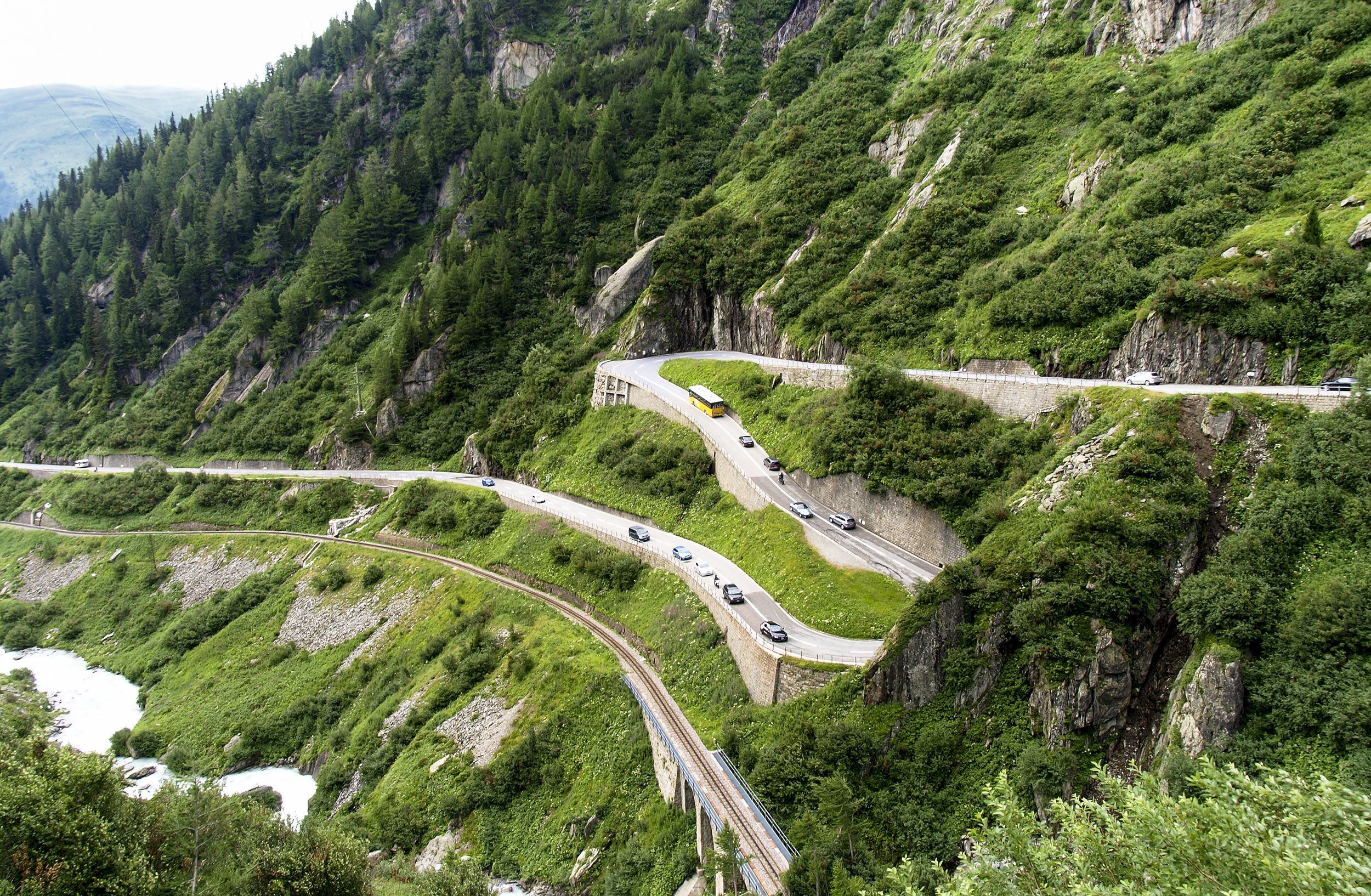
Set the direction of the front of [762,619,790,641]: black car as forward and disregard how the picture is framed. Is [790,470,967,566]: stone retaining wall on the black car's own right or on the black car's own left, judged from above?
on the black car's own left

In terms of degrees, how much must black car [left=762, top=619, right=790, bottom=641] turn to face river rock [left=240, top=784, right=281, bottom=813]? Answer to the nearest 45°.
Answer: approximately 135° to its right

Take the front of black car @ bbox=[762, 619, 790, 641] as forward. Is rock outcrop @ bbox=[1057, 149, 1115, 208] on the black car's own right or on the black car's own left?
on the black car's own left

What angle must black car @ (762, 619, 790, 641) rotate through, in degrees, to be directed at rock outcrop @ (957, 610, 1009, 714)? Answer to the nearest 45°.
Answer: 0° — it already faces it

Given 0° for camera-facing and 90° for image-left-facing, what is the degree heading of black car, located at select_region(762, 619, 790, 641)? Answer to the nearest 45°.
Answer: approximately 315°

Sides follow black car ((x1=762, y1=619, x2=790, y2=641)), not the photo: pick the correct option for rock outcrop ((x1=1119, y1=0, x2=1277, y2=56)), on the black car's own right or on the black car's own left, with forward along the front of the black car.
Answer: on the black car's own left

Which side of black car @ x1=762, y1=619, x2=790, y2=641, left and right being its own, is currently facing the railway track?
right

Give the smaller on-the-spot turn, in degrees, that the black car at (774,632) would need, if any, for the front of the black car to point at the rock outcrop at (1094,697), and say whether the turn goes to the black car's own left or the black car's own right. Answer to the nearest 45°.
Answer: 0° — it already faces it

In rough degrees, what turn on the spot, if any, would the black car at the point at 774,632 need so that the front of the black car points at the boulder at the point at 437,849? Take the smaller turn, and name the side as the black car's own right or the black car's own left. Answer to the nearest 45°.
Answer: approximately 135° to the black car's own right
